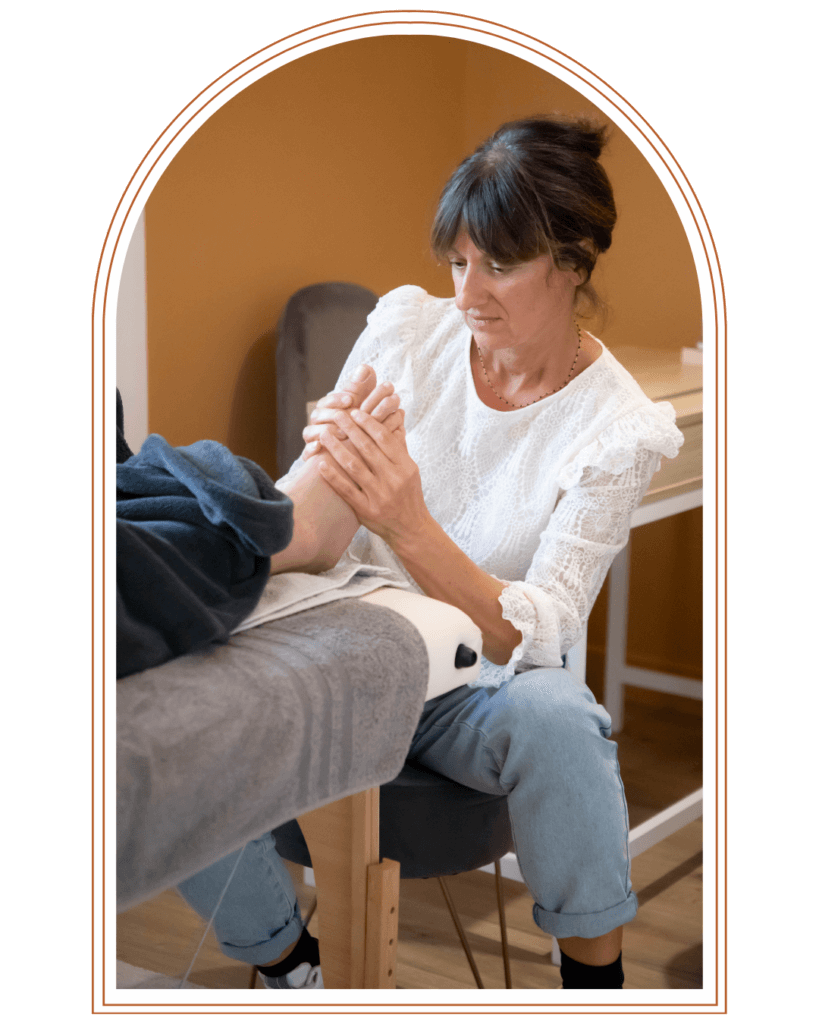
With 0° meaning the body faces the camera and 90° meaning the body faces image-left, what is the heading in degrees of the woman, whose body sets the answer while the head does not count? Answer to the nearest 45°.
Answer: approximately 45°
